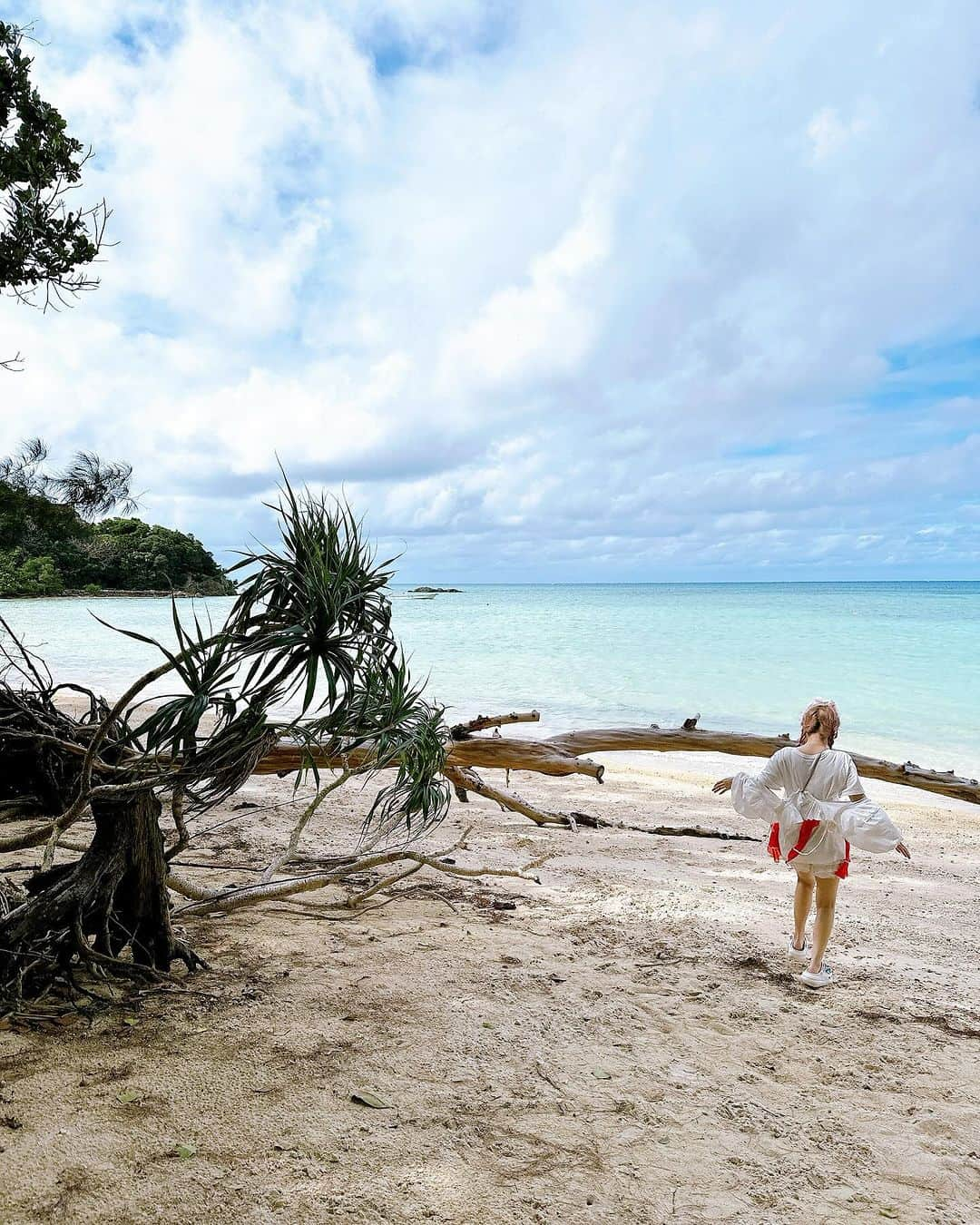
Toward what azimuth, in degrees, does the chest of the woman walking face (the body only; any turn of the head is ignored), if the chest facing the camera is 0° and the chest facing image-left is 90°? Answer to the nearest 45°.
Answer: approximately 180°

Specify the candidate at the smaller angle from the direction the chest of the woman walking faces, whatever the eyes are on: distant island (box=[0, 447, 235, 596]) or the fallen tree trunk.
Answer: the fallen tree trunk

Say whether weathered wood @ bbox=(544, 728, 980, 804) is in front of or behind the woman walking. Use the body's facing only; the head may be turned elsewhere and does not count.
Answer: in front

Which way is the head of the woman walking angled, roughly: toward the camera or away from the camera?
away from the camera

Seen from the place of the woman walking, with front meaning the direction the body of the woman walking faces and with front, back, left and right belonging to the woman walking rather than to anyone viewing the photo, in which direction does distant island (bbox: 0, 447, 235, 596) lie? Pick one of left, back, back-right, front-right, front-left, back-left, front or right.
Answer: left

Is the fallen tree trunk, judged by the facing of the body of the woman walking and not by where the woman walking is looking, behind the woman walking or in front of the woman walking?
in front

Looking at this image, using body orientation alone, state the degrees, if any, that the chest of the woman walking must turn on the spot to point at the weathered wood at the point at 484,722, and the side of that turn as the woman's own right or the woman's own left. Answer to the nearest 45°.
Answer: approximately 45° to the woman's own left
